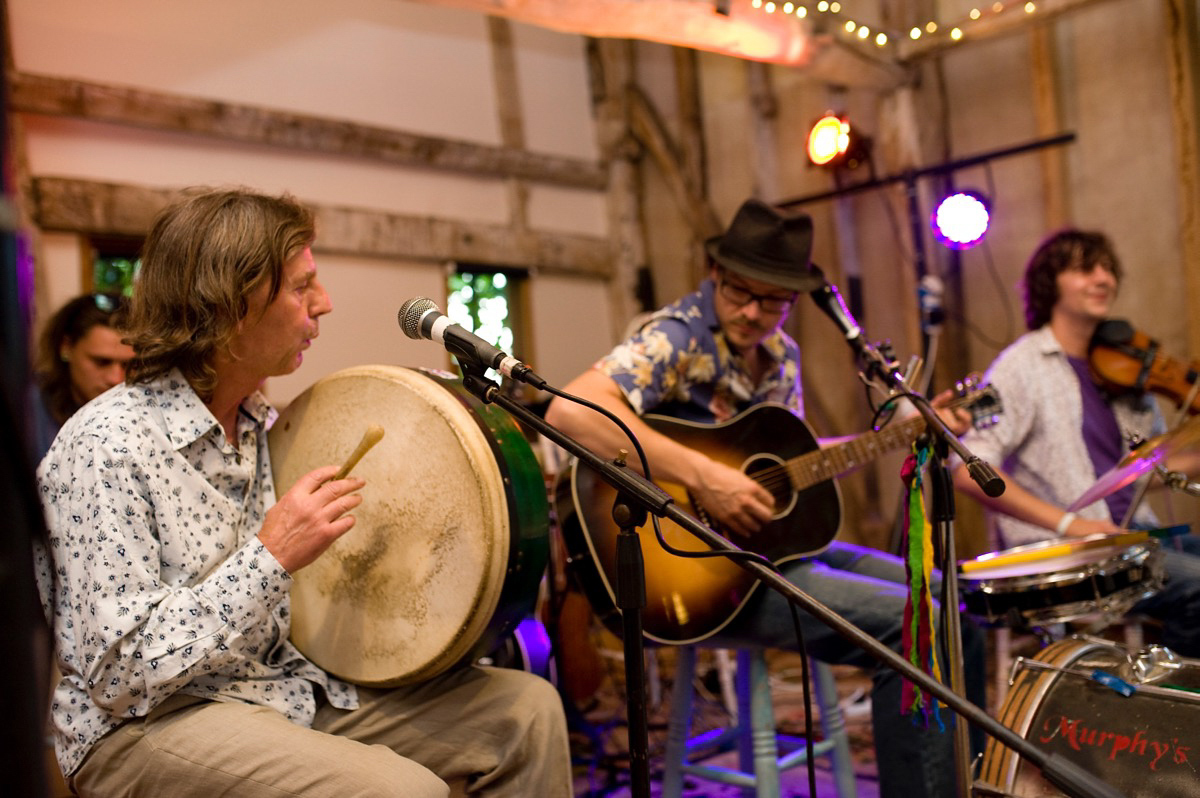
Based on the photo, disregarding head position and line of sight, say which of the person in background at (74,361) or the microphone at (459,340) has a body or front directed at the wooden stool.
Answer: the person in background

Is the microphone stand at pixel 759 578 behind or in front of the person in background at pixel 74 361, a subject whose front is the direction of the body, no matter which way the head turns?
in front

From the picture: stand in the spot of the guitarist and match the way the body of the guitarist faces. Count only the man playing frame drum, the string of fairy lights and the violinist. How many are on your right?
1

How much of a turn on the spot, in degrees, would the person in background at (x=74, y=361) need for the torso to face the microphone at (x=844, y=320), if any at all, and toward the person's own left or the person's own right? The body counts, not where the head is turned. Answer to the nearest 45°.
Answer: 0° — they already face it

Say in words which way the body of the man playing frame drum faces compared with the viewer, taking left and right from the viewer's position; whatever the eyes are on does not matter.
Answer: facing to the right of the viewer

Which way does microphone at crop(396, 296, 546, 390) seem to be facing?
to the viewer's left

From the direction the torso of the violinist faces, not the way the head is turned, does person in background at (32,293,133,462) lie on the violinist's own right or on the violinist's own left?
on the violinist's own right

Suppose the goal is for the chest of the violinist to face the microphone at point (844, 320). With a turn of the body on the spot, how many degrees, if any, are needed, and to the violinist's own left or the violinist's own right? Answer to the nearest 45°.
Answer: approximately 45° to the violinist's own right

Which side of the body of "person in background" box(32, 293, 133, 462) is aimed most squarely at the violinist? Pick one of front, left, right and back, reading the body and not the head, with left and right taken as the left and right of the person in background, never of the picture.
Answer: front

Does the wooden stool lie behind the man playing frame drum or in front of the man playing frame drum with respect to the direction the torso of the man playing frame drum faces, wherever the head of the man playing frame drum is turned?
in front

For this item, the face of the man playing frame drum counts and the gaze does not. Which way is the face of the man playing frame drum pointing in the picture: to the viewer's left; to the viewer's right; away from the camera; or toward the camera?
to the viewer's right

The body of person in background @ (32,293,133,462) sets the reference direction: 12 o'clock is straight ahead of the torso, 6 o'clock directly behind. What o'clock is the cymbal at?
The cymbal is roughly at 12 o'clock from the person in background.

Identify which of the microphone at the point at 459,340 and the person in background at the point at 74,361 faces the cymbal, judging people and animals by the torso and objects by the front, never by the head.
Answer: the person in background

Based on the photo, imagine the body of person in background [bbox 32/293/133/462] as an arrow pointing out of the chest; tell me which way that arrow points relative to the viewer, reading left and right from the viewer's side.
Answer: facing the viewer and to the right of the viewer

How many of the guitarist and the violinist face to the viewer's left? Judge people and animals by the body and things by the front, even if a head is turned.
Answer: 0

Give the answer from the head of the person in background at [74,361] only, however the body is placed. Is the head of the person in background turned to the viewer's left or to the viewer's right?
to the viewer's right

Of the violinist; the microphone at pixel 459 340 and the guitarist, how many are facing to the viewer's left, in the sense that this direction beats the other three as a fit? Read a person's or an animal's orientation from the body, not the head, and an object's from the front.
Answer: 1
